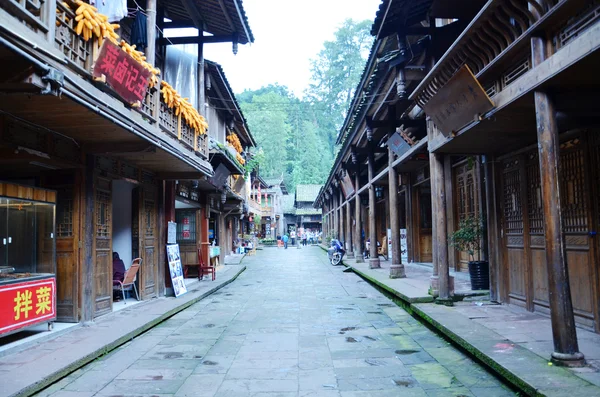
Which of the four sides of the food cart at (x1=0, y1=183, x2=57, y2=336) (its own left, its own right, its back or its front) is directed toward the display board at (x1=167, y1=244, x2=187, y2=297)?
left

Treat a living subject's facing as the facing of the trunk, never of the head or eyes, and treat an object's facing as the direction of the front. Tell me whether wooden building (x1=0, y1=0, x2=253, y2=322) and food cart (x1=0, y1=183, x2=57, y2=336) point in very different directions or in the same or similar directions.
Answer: same or similar directions

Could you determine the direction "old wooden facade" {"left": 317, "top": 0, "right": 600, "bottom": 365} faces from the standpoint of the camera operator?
facing the viewer and to the left of the viewer

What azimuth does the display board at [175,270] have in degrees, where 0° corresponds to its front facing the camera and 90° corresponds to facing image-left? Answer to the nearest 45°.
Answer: approximately 315°

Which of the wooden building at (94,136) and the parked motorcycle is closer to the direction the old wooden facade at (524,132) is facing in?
the wooden building

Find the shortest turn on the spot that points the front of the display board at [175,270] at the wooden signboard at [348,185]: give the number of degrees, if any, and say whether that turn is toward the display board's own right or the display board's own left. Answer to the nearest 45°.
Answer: approximately 90° to the display board's own left

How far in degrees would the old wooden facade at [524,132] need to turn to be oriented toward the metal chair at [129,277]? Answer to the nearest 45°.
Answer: approximately 45° to its right

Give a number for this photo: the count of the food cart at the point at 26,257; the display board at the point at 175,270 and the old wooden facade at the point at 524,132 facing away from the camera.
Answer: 0

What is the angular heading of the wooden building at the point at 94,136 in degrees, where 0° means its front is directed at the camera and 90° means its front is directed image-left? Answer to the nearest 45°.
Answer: approximately 315°

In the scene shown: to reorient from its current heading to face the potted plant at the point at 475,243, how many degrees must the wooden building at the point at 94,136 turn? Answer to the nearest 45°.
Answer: approximately 45° to its left

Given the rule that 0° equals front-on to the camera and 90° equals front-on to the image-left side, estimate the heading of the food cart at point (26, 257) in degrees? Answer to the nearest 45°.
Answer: approximately 315°

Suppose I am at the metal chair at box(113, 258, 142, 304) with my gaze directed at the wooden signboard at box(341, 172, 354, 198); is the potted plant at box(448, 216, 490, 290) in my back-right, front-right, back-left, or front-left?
front-right

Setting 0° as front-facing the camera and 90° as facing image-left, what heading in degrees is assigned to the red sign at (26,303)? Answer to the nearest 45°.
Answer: approximately 315°

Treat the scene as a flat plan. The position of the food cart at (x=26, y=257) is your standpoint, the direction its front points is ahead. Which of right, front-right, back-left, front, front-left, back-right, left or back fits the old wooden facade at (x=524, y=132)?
front
